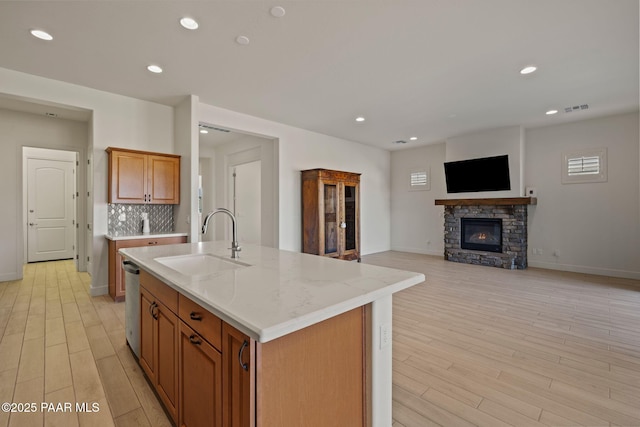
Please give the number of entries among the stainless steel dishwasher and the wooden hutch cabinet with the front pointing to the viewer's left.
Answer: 1

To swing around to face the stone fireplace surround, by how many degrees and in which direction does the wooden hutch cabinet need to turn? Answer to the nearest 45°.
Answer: approximately 45° to its left

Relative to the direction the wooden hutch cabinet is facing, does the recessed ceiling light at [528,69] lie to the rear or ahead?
ahead

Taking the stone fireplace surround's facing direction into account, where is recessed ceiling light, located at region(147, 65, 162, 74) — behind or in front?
in front

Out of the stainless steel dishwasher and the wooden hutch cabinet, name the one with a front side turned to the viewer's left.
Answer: the stainless steel dishwasher

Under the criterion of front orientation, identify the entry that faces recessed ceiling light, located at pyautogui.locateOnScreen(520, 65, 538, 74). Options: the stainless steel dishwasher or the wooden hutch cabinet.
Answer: the wooden hutch cabinet

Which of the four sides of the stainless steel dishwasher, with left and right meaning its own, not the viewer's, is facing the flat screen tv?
back

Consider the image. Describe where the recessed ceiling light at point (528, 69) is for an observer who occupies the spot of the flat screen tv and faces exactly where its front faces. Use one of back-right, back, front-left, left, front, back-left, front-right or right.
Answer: front-left

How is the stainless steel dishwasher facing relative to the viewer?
to the viewer's left
